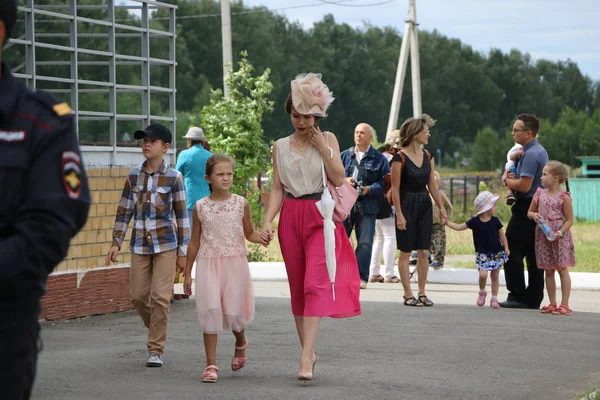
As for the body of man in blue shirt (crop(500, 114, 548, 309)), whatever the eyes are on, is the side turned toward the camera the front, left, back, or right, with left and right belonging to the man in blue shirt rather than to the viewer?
left

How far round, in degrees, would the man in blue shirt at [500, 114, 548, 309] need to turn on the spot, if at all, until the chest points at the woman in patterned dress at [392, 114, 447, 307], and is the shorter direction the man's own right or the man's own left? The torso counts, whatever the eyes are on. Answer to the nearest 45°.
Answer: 0° — they already face them

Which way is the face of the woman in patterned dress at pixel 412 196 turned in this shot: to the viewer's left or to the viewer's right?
to the viewer's right

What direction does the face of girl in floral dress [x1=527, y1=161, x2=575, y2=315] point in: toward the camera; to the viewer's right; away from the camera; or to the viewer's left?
to the viewer's left

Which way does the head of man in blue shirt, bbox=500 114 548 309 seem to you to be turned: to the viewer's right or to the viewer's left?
to the viewer's left

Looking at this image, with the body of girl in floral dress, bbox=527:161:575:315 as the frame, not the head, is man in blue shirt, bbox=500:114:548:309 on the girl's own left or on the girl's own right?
on the girl's own right

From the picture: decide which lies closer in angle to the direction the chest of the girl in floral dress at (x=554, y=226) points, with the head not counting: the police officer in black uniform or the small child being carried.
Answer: the police officer in black uniform

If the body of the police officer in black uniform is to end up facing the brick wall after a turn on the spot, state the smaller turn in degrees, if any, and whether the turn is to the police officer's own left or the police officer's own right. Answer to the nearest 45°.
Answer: approximately 135° to the police officer's own right

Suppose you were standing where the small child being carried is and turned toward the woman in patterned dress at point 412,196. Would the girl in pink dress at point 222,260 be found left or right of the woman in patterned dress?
left

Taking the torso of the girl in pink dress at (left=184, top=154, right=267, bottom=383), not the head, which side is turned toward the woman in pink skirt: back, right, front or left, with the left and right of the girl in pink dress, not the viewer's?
left

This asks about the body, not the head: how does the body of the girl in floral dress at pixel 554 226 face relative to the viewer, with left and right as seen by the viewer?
facing the viewer and to the left of the viewer
